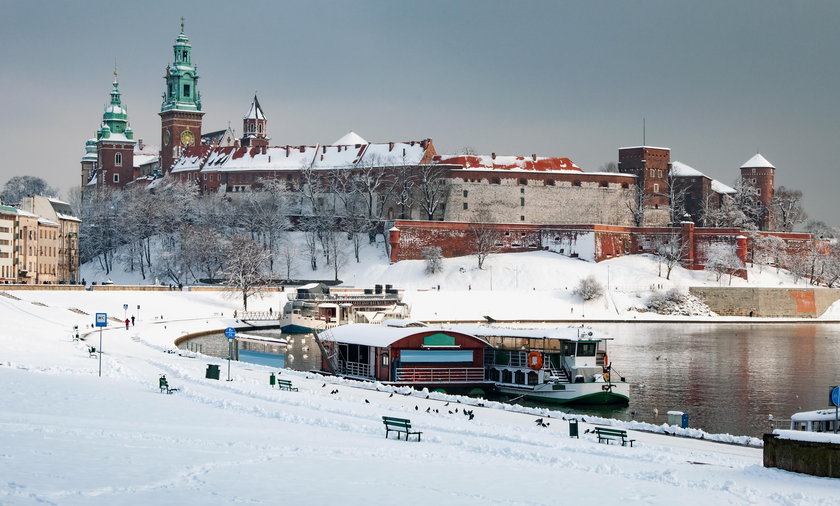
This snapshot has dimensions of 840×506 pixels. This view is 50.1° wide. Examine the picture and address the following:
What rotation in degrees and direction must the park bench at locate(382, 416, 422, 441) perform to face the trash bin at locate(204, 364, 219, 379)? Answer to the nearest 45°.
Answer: approximately 90° to its left

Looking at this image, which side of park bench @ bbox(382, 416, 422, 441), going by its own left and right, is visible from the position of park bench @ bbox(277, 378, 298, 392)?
left

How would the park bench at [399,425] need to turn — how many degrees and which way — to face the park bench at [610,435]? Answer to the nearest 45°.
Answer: approximately 45° to its right

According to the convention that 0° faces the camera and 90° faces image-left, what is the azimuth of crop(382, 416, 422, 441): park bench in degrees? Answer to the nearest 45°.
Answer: approximately 225°

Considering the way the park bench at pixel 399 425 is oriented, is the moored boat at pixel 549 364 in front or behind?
in front
